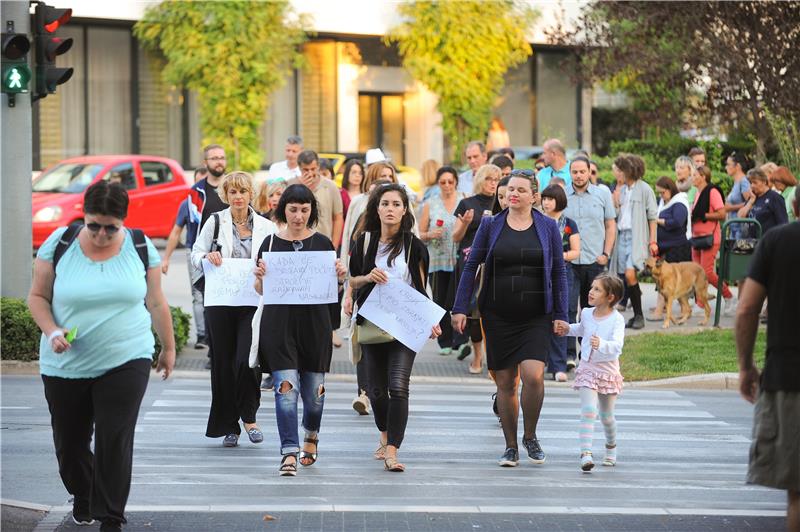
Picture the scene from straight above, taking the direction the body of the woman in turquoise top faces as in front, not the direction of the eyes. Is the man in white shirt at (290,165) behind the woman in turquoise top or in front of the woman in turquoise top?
behind

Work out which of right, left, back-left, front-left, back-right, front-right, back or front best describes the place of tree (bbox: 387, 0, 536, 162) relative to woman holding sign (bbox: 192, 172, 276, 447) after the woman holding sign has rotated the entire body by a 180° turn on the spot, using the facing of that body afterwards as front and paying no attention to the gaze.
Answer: front

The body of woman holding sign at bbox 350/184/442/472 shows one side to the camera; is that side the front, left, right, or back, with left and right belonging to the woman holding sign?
front

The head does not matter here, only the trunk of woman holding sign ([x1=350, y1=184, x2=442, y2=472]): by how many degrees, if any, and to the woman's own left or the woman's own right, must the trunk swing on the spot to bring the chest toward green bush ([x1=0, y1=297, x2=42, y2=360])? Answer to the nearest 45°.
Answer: approximately 135° to the woman's own right

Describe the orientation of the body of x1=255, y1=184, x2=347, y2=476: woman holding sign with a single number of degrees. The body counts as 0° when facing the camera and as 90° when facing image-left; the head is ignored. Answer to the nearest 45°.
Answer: approximately 0°

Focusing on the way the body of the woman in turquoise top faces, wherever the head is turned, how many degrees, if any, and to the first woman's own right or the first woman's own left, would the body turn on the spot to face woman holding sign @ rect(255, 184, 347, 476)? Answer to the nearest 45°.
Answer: approximately 135° to the first woman's own left

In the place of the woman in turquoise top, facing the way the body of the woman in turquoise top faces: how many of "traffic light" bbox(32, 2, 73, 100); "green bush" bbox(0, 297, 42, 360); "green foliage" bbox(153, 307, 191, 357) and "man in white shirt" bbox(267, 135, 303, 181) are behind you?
4

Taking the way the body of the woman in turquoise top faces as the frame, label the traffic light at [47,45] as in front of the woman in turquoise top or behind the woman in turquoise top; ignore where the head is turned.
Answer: behind

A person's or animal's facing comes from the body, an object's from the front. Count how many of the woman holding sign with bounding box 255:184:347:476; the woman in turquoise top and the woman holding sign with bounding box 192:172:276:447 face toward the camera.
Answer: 3

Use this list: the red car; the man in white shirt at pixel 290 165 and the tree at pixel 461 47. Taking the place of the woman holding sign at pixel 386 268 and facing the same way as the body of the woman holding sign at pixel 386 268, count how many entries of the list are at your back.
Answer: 3

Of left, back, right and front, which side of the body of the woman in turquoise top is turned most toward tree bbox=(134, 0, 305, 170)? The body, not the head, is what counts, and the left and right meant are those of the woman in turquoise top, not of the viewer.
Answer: back

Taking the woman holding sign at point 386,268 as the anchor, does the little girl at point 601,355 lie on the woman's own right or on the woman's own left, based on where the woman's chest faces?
on the woman's own left

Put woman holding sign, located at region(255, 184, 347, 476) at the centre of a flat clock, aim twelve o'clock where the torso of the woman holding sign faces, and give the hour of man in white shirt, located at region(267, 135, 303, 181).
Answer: The man in white shirt is roughly at 6 o'clock from the woman holding sign.

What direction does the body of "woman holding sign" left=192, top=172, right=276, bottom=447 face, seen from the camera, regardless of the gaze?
toward the camera
